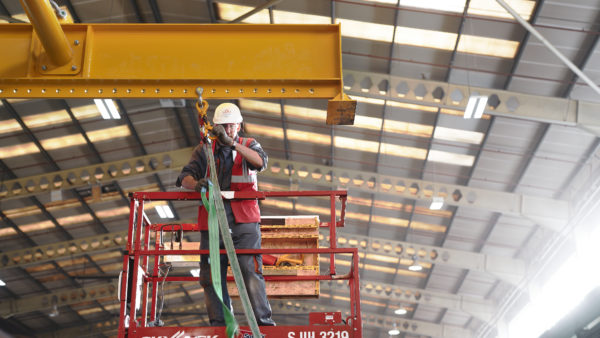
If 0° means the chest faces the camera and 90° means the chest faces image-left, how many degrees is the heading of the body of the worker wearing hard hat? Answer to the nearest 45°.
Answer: approximately 0°

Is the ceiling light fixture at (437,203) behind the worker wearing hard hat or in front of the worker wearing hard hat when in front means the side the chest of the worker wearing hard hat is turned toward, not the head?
behind

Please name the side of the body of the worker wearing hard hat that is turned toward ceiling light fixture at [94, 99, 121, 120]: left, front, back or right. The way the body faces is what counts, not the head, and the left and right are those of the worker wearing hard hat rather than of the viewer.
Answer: back
